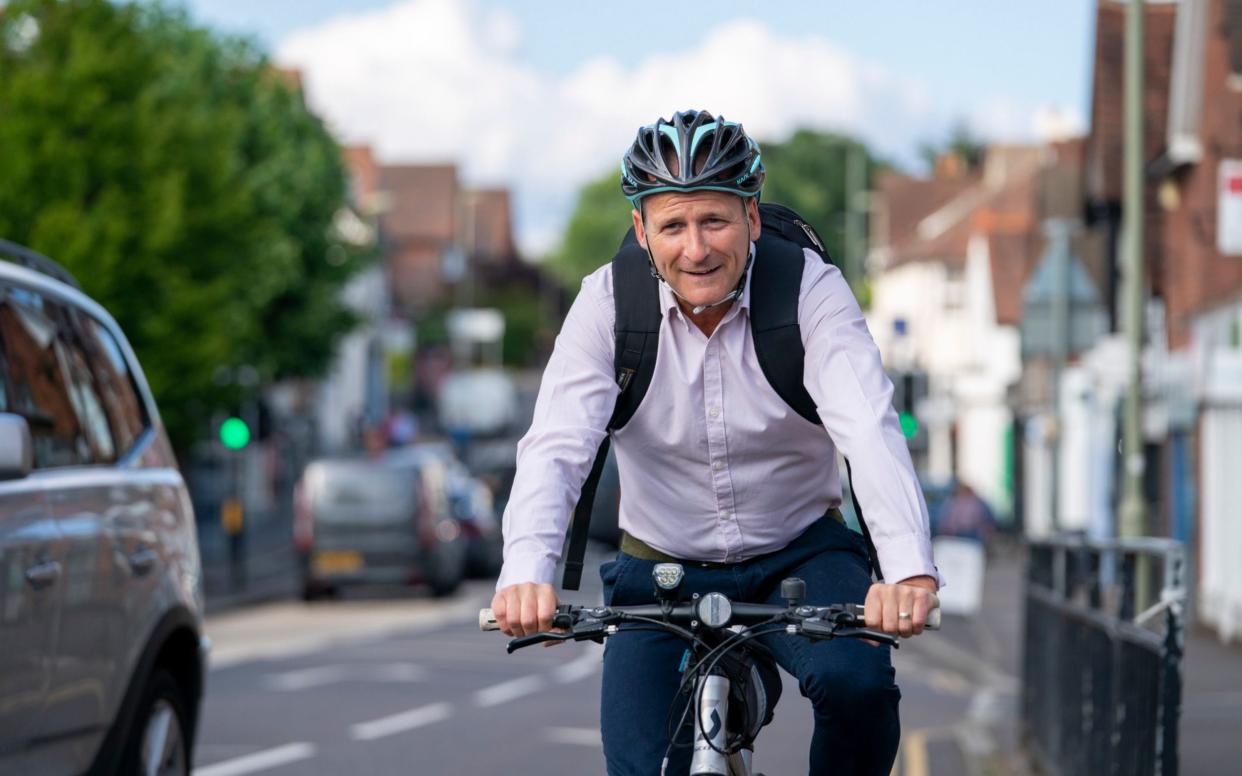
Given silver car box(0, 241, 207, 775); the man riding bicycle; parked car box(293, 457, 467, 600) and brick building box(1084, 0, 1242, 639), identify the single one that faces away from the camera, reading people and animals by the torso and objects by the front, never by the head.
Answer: the parked car

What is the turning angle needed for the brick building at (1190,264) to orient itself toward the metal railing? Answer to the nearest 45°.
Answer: approximately 90° to its left

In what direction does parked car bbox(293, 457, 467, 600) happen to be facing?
away from the camera

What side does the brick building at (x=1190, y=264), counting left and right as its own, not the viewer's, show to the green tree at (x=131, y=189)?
front

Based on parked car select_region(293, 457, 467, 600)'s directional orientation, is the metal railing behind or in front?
behind

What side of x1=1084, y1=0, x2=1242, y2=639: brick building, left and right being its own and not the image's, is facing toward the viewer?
left

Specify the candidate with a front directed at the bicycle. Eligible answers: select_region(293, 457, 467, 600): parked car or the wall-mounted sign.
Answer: the wall-mounted sign

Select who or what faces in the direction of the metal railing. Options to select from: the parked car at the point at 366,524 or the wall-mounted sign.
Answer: the wall-mounted sign

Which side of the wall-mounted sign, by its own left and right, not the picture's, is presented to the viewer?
front

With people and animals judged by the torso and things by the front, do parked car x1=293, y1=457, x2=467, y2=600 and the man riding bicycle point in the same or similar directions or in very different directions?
very different directions

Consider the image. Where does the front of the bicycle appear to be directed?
toward the camera
